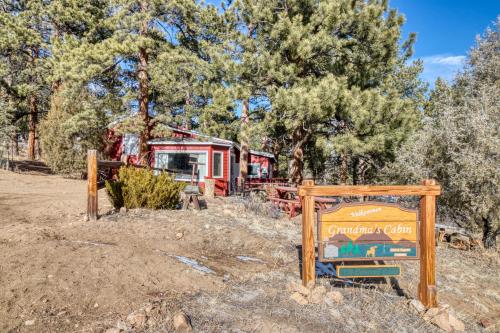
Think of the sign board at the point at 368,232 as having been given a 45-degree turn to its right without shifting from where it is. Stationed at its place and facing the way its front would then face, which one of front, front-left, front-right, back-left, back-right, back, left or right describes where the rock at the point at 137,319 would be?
front

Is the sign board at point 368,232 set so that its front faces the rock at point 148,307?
no

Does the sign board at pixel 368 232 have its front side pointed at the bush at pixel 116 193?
no

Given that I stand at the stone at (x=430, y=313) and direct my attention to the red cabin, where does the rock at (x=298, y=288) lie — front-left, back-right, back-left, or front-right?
front-left

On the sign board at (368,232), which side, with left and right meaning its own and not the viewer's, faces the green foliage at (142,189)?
right

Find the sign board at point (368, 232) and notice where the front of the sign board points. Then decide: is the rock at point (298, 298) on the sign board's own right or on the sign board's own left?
on the sign board's own right

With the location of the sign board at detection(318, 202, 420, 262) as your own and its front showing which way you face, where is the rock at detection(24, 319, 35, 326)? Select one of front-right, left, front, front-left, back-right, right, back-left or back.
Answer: front-right

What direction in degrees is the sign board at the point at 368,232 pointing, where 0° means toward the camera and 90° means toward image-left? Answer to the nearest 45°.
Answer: approximately 0°

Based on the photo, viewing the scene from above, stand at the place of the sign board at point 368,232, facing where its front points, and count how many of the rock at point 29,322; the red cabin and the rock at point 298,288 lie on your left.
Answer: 0

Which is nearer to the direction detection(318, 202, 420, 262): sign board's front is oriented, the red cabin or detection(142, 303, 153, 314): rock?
the rock
